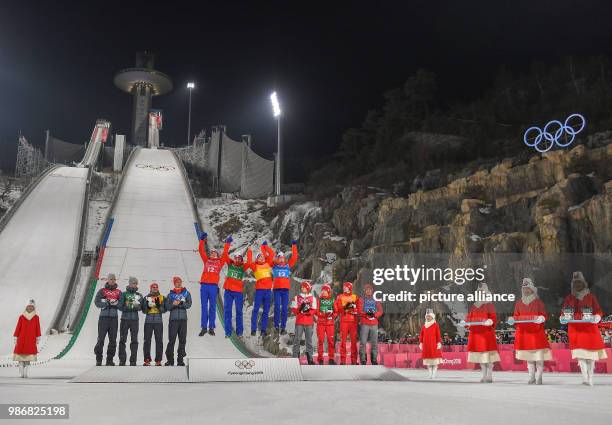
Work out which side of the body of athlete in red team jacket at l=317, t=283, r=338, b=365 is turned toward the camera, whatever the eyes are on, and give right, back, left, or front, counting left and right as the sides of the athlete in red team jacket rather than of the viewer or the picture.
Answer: front

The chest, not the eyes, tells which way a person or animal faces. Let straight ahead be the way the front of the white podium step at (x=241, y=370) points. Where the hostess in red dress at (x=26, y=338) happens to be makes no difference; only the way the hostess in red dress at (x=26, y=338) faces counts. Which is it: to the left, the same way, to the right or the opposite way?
the same way

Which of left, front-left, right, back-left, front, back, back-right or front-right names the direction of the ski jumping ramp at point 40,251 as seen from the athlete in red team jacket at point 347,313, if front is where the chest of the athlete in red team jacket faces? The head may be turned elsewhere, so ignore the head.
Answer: back-right

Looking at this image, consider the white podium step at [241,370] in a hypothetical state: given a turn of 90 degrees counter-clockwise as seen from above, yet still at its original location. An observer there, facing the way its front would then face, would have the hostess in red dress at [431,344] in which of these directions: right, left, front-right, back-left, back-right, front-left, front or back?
front-left

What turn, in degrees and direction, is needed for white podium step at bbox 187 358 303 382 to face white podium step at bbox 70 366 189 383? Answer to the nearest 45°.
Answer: approximately 90° to its right

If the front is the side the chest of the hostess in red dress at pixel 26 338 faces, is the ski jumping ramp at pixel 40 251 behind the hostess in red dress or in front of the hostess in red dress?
behind

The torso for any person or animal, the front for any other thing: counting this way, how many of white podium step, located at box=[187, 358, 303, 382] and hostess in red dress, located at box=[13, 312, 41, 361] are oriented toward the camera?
2

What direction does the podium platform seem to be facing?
toward the camera

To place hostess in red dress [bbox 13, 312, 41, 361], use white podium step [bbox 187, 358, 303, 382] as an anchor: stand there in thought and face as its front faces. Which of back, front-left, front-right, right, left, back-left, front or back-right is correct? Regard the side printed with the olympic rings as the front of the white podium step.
back-right

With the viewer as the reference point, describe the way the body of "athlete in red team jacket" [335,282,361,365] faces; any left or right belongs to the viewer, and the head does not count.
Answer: facing the viewer

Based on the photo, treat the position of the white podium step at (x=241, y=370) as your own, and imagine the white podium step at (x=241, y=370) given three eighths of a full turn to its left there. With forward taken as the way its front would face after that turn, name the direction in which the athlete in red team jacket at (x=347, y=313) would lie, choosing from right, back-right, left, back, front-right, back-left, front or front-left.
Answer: front

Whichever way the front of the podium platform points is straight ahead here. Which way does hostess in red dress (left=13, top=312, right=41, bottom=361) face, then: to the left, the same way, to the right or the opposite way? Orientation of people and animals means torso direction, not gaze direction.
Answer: the same way

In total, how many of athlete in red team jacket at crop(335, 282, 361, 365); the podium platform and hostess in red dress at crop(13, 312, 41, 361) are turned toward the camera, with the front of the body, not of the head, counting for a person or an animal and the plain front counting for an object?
3

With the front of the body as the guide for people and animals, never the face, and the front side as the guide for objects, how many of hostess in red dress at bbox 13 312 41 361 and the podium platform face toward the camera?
2

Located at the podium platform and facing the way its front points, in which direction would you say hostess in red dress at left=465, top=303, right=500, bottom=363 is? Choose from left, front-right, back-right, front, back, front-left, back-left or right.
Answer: left
